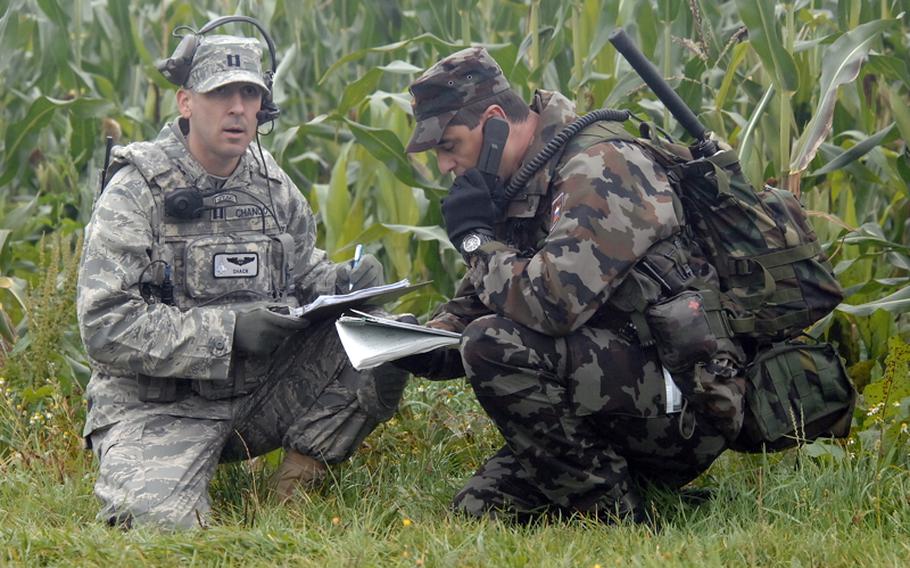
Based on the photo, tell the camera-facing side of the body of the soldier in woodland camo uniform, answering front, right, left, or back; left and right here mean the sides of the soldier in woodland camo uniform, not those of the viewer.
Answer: left

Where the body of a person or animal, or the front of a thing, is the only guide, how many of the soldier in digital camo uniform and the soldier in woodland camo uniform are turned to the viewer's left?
1

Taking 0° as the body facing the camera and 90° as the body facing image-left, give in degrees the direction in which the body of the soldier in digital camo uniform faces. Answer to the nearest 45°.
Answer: approximately 315°

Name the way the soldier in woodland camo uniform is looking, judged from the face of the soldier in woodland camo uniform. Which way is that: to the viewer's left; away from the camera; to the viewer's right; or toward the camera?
to the viewer's left
